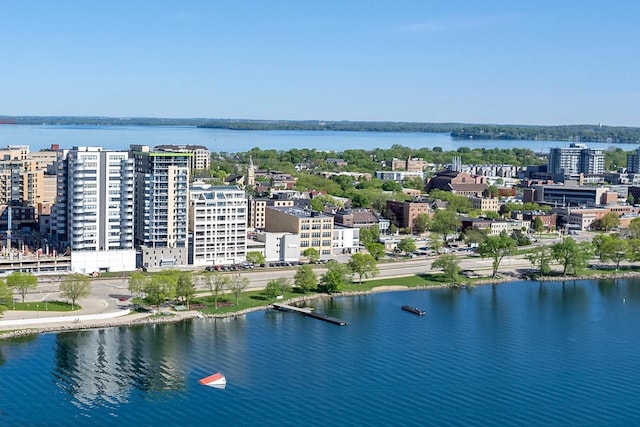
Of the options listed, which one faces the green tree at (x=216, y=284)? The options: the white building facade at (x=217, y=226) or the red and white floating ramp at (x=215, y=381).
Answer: the white building facade

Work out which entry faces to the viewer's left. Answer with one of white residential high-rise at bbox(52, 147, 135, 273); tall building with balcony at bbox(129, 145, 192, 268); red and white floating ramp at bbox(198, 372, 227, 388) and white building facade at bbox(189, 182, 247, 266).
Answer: the red and white floating ramp

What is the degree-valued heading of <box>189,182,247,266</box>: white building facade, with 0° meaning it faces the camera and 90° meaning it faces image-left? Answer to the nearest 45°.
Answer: approximately 0°

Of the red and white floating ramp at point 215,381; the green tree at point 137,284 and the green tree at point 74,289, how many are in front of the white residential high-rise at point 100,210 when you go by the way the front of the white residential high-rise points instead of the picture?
3

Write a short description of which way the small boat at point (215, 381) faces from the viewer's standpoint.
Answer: facing to the left of the viewer

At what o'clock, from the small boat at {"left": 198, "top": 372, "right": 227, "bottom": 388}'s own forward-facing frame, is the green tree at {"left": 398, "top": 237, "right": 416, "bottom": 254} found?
The green tree is roughly at 4 o'clock from the small boat.

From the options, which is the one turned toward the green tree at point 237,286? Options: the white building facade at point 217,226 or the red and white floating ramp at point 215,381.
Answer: the white building facade

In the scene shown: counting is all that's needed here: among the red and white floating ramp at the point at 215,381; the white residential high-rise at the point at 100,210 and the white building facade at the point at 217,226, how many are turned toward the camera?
2

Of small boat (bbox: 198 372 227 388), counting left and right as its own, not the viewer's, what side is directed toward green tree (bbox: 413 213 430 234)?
right
